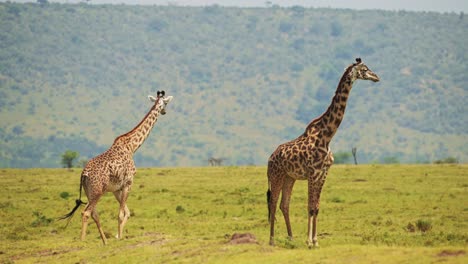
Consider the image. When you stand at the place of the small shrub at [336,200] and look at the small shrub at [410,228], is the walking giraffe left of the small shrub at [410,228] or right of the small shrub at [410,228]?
right

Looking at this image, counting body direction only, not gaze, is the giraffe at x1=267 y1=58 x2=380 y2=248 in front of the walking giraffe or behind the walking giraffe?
in front

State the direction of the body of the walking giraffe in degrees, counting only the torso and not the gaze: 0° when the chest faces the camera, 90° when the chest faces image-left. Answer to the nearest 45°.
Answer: approximately 270°

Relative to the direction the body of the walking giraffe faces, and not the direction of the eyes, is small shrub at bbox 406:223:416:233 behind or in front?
in front

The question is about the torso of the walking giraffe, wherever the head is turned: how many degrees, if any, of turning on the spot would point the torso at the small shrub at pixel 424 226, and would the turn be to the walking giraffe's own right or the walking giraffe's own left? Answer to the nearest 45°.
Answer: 0° — it already faces it

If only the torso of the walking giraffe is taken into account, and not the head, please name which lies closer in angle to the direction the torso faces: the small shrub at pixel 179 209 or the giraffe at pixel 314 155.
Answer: the giraffe

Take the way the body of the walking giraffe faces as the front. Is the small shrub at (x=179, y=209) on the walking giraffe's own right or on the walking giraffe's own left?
on the walking giraffe's own left
